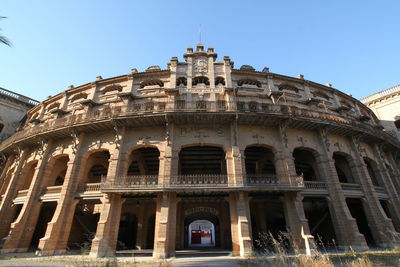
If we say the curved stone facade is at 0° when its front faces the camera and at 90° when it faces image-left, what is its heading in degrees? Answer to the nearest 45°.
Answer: approximately 0°

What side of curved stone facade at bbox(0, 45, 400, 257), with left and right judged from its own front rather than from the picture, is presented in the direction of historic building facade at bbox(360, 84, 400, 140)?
left
